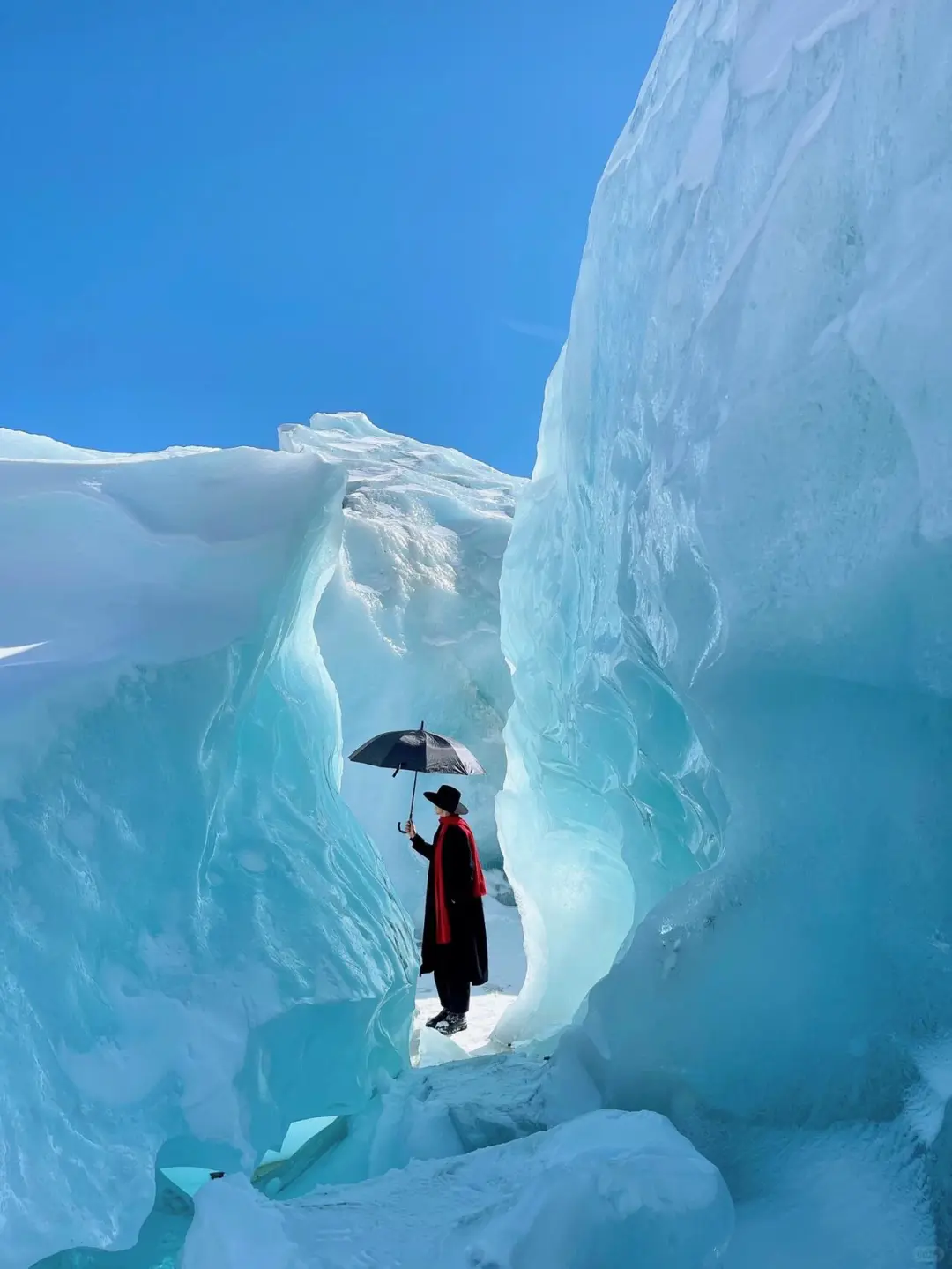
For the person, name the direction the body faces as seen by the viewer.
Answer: to the viewer's left

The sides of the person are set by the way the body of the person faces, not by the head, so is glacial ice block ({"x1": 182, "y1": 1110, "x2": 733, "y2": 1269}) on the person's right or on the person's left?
on the person's left

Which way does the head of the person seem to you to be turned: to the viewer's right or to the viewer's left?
to the viewer's left
